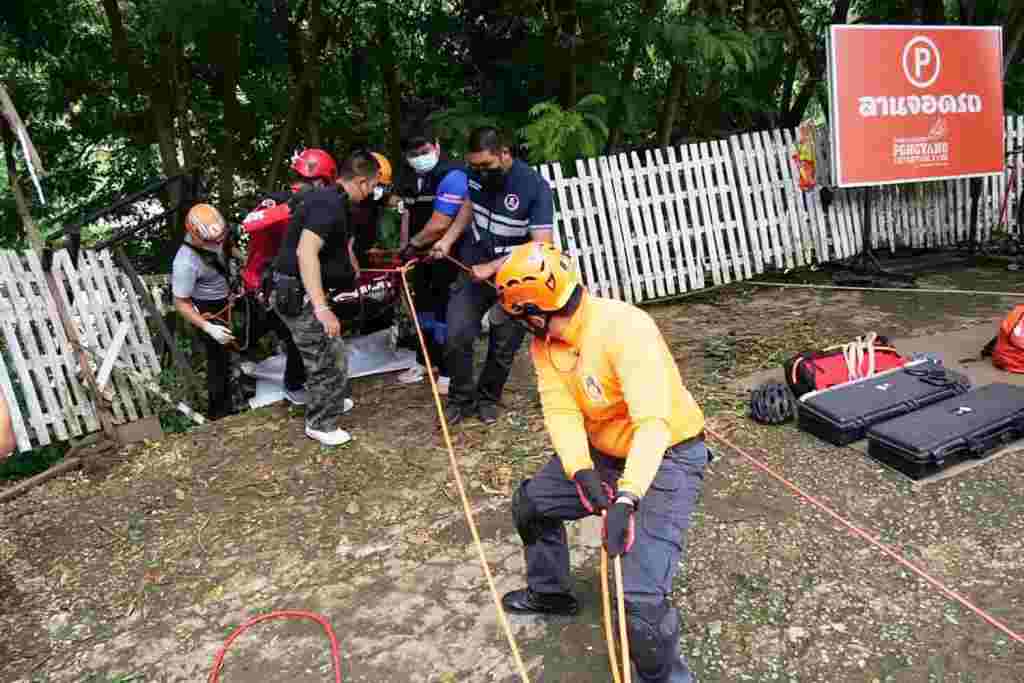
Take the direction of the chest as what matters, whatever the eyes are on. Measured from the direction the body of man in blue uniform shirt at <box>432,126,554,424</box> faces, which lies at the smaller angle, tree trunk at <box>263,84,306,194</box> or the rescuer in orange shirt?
the rescuer in orange shirt

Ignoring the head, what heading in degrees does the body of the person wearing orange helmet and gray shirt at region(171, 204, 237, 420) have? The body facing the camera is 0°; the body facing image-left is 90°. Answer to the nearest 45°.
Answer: approximately 315°

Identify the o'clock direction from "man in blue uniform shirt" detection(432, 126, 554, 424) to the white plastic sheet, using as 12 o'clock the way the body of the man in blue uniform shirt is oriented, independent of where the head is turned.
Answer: The white plastic sheet is roughly at 3 o'clock from the man in blue uniform shirt.

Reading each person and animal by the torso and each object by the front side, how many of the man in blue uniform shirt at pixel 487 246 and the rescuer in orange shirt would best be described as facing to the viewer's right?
0

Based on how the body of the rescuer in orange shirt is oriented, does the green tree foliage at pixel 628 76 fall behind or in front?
behind

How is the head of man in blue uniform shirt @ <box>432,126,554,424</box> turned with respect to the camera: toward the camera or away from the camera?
toward the camera

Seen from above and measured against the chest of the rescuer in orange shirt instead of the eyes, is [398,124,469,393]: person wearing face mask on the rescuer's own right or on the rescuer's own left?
on the rescuer's own right

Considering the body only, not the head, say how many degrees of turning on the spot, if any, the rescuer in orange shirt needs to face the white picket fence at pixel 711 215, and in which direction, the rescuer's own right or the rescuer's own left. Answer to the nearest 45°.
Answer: approximately 135° to the rescuer's own right

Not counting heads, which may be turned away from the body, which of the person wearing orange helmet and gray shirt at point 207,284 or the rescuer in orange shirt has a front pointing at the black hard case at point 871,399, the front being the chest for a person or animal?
the person wearing orange helmet and gray shirt

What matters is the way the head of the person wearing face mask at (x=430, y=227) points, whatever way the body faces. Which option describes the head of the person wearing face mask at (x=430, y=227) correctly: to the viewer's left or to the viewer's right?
to the viewer's left

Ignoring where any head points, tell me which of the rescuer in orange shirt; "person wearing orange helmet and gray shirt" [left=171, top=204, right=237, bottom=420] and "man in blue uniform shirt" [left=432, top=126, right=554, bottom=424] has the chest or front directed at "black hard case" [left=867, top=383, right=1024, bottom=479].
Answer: the person wearing orange helmet and gray shirt

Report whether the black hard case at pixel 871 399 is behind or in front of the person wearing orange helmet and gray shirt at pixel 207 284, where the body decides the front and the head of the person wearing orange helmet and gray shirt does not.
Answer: in front

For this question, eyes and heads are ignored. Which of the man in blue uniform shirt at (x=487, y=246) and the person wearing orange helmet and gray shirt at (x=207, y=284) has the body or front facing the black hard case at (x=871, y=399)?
the person wearing orange helmet and gray shirt

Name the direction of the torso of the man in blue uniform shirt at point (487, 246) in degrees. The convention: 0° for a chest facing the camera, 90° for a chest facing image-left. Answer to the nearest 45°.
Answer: approximately 45°
